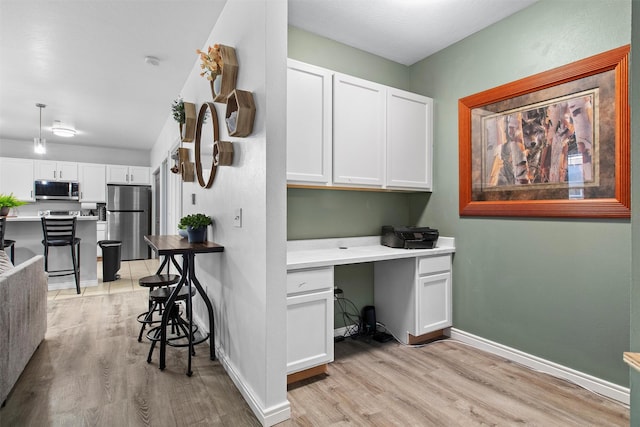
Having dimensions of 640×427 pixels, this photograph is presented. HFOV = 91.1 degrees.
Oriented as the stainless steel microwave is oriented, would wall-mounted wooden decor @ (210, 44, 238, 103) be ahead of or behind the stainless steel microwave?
ahead

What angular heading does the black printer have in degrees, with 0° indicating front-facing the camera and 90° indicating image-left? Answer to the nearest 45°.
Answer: approximately 315°

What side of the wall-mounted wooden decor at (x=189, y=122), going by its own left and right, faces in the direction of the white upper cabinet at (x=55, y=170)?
right

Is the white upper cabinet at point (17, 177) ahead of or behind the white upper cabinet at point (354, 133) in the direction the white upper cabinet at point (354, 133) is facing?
behind

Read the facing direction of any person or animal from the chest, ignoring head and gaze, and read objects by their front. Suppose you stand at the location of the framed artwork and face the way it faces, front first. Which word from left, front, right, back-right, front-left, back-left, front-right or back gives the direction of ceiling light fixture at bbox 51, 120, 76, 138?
front-right

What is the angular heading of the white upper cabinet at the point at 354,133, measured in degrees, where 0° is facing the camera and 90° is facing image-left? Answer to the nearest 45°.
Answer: approximately 315°

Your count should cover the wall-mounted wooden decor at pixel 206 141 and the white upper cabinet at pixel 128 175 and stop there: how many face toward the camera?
1

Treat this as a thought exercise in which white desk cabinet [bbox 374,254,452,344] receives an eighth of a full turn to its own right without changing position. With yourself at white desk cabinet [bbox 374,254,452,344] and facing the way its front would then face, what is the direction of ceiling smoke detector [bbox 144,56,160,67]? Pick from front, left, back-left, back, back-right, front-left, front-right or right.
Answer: right

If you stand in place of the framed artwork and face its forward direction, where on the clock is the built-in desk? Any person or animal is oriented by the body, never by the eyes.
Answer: The built-in desk is roughly at 1 o'clock from the framed artwork.

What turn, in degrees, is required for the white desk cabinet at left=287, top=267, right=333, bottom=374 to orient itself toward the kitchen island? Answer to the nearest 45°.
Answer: approximately 180°

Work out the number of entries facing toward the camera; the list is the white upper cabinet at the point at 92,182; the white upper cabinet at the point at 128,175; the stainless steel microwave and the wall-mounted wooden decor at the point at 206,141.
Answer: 3

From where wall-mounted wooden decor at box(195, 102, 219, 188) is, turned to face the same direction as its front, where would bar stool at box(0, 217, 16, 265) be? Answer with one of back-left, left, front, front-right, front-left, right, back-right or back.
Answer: front-right
